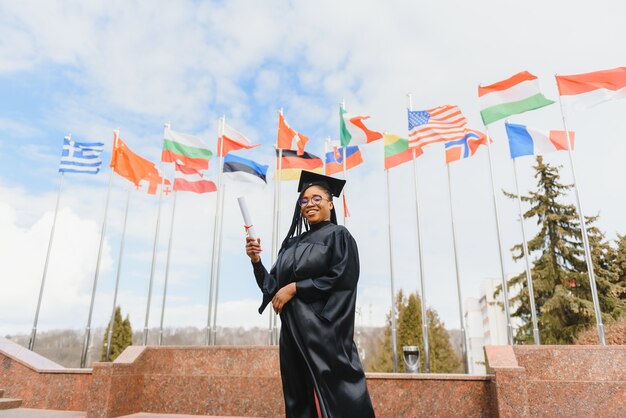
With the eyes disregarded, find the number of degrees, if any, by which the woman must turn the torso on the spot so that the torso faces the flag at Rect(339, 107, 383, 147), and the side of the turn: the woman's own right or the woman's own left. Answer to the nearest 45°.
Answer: approximately 135° to the woman's own right

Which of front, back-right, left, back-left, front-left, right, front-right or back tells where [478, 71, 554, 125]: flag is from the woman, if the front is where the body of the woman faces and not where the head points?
back

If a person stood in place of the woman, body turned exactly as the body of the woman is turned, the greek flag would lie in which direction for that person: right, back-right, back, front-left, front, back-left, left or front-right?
right

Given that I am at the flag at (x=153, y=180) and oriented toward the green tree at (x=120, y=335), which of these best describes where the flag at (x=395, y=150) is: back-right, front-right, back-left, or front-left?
back-right

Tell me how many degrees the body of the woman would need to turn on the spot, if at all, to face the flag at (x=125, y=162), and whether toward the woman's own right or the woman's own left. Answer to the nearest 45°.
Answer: approximately 90° to the woman's own right

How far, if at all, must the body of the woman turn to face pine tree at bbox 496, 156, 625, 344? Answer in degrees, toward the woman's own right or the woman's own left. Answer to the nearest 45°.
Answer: approximately 180°

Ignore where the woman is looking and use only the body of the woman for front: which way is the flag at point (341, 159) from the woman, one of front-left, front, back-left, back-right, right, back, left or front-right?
back-right

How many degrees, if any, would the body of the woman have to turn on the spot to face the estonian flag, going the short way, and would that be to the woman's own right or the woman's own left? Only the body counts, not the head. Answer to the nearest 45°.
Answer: approximately 135° to the woman's own right

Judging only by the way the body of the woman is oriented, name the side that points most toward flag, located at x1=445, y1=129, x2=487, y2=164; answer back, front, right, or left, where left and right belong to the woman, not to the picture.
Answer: back

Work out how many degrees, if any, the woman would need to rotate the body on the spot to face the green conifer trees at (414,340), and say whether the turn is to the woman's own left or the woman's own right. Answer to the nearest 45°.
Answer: approximately 135° to the woman's own right

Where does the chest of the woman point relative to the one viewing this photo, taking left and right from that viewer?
facing the viewer and to the left of the viewer

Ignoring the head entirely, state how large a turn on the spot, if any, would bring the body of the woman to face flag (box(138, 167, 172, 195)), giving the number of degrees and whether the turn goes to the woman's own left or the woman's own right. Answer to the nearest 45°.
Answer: approximately 90° to the woman's own right
